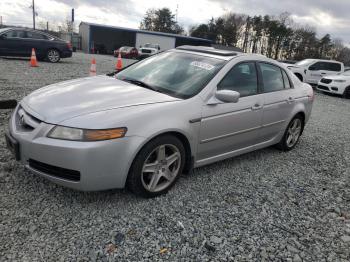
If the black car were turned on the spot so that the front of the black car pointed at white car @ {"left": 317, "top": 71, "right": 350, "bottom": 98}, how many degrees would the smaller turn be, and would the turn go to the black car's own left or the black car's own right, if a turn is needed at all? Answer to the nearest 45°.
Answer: approximately 135° to the black car's own left

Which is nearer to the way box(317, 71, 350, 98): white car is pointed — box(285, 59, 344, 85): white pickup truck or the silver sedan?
the silver sedan

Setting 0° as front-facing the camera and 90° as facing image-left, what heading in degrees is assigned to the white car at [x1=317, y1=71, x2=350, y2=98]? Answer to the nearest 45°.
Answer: approximately 45°

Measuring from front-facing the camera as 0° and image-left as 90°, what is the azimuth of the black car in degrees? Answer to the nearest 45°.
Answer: approximately 90°

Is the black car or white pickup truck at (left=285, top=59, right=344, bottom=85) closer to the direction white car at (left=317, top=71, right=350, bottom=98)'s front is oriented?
the black car

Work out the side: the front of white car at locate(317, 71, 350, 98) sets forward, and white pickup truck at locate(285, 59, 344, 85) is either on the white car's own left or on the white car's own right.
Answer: on the white car's own right

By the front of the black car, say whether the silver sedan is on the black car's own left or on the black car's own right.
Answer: on the black car's own left

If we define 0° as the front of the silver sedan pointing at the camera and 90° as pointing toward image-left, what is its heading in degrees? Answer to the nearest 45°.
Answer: approximately 45°

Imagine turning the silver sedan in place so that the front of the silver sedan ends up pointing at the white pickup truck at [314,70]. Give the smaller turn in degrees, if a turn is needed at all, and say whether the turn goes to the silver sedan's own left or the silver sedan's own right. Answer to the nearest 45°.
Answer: approximately 180°
